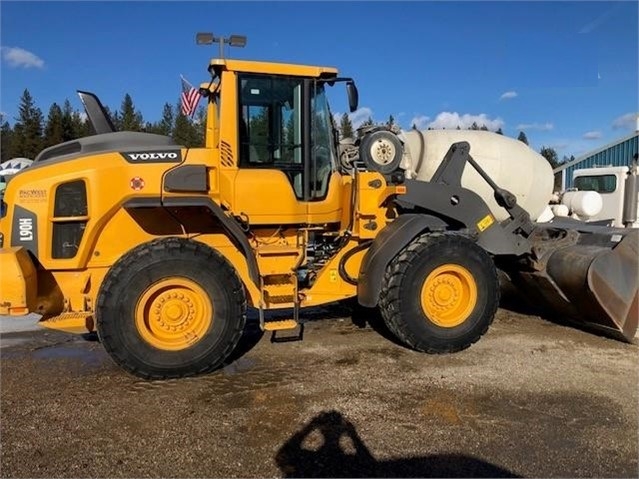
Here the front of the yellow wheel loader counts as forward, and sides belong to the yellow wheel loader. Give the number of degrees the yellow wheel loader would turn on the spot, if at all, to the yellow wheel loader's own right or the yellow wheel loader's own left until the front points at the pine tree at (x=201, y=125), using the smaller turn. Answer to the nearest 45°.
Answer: approximately 135° to the yellow wheel loader's own left

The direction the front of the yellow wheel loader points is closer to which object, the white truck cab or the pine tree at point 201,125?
the white truck cab

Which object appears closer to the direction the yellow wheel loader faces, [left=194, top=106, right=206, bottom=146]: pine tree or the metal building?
the metal building

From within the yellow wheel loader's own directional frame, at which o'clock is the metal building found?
The metal building is roughly at 10 o'clock from the yellow wheel loader.

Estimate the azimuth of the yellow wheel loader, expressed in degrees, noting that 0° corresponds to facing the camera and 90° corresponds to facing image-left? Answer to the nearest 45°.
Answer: approximately 270°

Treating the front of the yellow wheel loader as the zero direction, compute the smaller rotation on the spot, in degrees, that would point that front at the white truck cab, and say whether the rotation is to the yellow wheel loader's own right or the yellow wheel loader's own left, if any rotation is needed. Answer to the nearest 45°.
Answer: approximately 45° to the yellow wheel loader's own left

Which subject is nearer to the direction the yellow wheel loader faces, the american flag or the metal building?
the metal building
